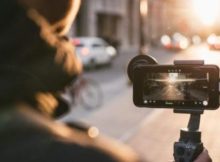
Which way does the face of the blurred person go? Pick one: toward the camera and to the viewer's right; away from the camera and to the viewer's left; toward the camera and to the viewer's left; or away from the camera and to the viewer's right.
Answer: away from the camera and to the viewer's right

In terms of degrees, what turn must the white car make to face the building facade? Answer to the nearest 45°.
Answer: approximately 135° to its left

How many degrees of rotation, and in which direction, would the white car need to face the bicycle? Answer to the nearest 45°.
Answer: approximately 45° to its right

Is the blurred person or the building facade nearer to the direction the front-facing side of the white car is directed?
the blurred person

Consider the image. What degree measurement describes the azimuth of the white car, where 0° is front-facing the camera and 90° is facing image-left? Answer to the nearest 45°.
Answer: approximately 315°
